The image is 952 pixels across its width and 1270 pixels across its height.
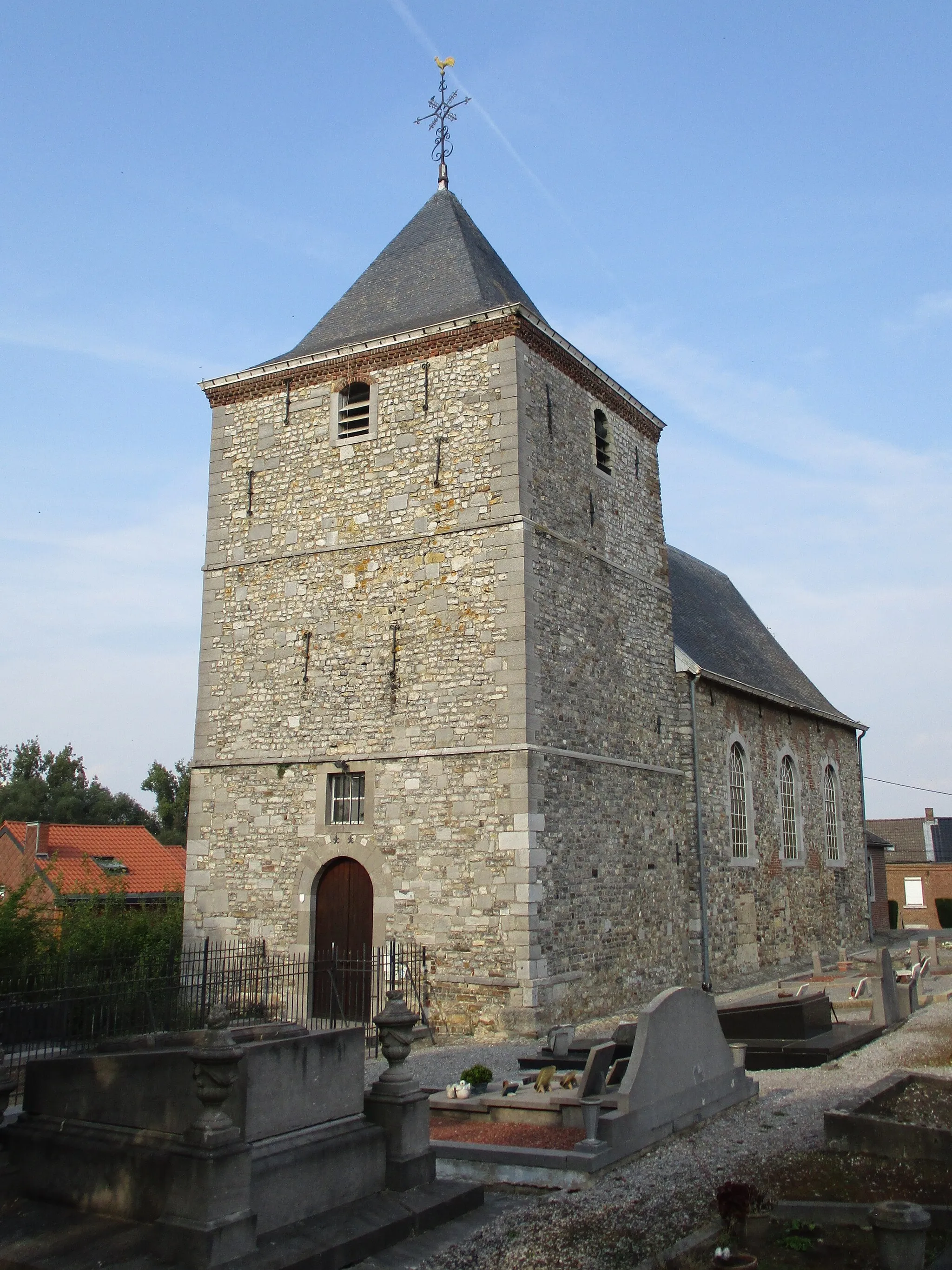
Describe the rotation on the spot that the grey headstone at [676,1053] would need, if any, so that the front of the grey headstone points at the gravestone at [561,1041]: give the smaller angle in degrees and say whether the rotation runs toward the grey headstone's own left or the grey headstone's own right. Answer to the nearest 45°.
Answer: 0° — it already faces it

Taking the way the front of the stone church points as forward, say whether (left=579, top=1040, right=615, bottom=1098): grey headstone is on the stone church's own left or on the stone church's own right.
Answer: on the stone church's own left

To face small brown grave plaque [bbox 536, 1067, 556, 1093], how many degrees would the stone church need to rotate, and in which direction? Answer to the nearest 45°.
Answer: approximately 45° to its left

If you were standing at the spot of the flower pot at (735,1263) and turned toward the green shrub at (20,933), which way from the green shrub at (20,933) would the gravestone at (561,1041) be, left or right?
right

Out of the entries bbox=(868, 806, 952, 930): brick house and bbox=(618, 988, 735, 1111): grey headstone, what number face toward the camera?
1

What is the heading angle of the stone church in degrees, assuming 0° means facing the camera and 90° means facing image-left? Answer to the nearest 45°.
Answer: approximately 45°
